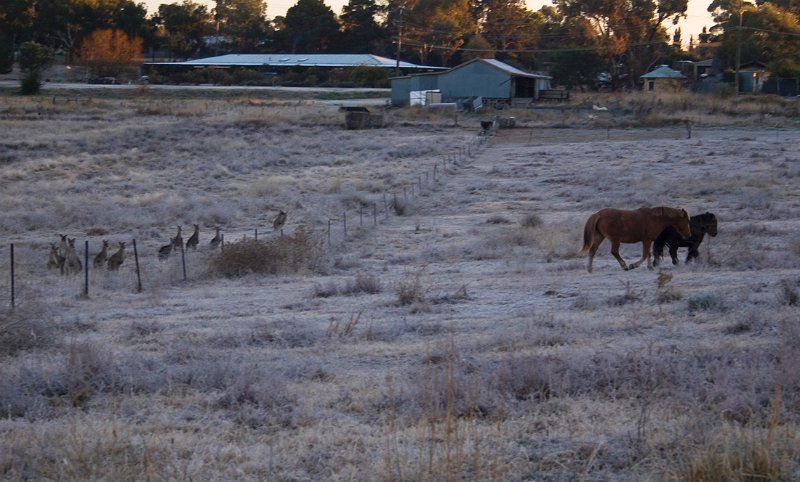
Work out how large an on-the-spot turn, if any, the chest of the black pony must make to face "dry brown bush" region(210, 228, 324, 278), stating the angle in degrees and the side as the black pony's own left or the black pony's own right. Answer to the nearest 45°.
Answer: approximately 180°

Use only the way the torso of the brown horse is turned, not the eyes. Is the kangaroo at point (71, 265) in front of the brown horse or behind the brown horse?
behind

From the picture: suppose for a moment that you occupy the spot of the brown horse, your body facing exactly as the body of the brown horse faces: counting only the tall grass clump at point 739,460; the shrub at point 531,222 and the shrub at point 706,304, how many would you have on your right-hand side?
2

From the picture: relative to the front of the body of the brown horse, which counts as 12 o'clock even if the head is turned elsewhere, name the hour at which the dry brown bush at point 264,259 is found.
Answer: The dry brown bush is roughly at 6 o'clock from the brown horse.

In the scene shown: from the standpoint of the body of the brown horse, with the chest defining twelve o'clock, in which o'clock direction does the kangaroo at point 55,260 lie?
The kangaroo is roughly at 6 o'clock from the brown horse.

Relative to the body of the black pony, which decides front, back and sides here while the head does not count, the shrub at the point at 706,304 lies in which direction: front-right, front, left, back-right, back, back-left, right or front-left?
right

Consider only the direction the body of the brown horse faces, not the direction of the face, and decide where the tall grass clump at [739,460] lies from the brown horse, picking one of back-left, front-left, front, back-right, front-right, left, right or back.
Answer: right

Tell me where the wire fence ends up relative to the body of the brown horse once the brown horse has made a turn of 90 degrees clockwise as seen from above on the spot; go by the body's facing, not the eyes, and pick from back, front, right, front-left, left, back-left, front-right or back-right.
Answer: right

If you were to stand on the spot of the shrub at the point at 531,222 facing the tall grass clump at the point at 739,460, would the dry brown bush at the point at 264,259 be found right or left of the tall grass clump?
right

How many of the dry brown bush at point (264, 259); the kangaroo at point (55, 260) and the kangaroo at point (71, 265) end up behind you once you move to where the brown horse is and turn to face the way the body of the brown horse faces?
3

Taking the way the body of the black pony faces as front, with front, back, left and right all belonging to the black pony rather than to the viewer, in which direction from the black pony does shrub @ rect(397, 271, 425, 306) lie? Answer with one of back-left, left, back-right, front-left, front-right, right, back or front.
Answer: back-right

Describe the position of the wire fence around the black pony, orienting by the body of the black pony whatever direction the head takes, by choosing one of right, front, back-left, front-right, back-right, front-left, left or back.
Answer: back

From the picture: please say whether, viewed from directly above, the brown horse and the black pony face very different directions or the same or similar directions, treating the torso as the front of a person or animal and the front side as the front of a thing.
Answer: same or similar directions

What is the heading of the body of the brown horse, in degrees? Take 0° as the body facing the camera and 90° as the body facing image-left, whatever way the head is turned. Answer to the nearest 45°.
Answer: approximately 270°

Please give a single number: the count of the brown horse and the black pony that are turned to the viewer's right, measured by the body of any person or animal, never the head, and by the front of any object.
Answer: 2

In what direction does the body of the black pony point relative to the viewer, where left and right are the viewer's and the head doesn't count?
facing to the right of the viewer
